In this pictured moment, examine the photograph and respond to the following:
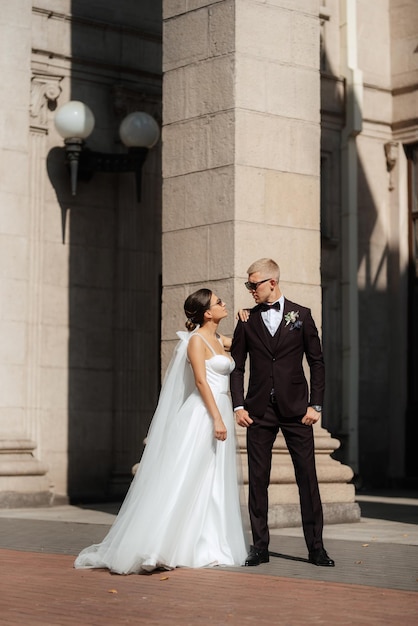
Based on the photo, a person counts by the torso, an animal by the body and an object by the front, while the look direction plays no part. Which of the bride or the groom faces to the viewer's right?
the bride

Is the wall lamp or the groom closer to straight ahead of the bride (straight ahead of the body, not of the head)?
the groom

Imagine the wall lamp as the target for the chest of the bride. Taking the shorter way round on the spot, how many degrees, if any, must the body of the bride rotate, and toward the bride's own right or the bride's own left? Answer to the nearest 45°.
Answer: approximately 90° to the bride's own left

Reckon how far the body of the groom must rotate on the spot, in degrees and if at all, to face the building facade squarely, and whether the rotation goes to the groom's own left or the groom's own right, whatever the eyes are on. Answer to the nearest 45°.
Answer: approximately 180°

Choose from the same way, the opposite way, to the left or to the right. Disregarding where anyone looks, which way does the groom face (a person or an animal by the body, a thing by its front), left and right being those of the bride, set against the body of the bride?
to the right

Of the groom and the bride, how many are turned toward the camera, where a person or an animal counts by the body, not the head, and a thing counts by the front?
1

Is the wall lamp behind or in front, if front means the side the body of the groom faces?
behind

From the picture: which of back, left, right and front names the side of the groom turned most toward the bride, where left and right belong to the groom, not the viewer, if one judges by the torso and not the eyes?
right

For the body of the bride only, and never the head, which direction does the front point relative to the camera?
to the viewer's right

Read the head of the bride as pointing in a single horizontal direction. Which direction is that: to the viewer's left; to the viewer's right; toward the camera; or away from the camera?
to the viewer's right
